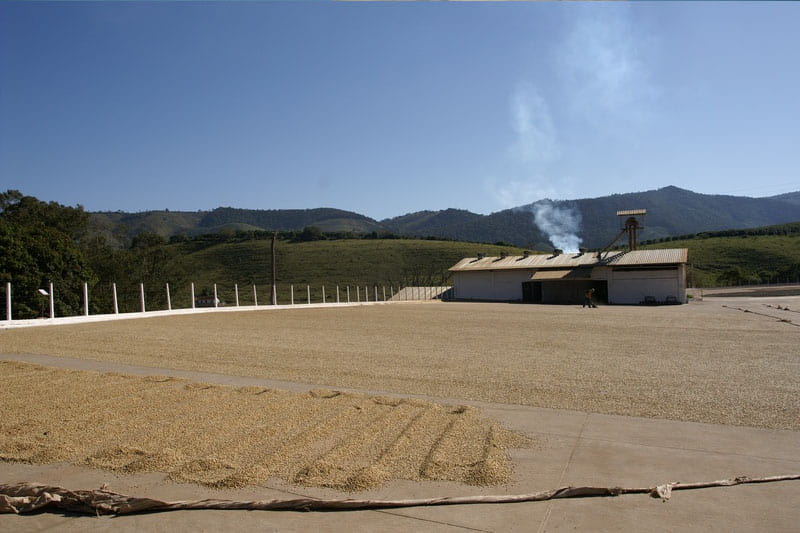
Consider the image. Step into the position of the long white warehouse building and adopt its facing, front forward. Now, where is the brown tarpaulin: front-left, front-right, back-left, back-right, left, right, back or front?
front

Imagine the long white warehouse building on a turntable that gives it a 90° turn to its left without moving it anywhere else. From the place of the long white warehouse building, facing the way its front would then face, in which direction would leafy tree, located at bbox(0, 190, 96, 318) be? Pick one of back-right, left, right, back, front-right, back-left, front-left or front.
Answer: back-right

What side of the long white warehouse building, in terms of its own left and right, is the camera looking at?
front
